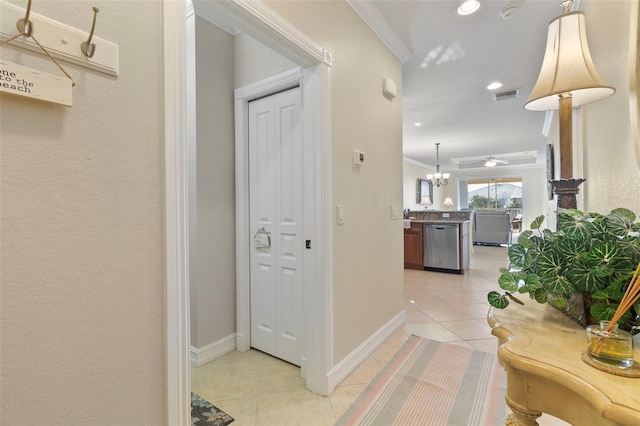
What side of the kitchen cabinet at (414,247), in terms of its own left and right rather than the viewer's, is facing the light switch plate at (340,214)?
front

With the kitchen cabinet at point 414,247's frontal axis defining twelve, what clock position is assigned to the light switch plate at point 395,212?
The light switch plate is roughly at 12 o'clock from the kitchen cabinet.

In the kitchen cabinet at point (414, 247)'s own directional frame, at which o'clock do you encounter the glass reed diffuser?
The glass reed diffuser is roughly at 12 o'clock from the kitchen cabinet.

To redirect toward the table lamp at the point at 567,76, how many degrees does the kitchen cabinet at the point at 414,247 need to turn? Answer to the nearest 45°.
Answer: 0° — it already faces it

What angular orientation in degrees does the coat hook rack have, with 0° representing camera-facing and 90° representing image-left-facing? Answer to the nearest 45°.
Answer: approximately 315°

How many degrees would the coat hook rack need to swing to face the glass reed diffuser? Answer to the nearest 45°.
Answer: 0° — it already faces it

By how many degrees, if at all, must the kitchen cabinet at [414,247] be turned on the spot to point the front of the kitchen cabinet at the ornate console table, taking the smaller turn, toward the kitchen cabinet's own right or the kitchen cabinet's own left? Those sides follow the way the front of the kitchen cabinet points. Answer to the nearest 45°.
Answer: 0° — it already faces it

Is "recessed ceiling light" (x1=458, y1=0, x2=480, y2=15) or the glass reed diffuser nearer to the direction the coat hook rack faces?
the glass reed diffuser

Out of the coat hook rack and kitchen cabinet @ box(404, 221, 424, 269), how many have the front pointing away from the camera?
0

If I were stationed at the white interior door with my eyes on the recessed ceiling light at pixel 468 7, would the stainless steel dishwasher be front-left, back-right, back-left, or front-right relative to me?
front-left

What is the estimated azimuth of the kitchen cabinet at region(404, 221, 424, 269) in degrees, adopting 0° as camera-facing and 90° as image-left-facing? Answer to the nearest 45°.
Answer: approximately 0°

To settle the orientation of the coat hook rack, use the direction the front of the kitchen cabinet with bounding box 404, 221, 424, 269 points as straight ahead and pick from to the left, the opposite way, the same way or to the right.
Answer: to the left

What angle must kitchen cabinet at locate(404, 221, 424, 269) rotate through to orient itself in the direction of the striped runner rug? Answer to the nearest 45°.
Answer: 0° — it already faces it
